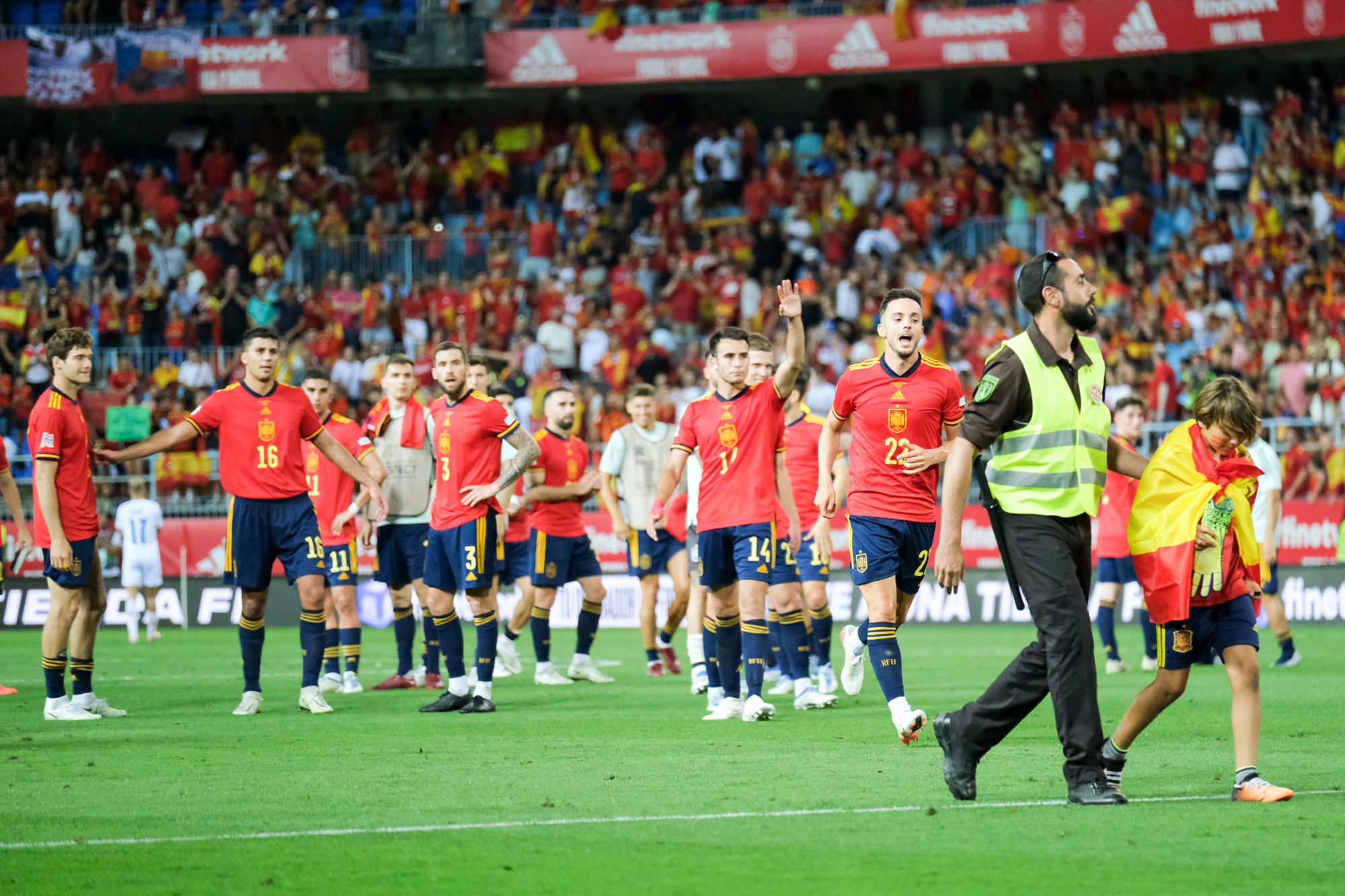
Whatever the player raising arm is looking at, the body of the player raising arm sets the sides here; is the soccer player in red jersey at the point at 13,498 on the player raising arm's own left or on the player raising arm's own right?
on the player raising arm's own right

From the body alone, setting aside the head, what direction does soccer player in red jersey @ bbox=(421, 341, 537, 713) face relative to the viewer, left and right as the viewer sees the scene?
facing the viewer and to the left of the viewer

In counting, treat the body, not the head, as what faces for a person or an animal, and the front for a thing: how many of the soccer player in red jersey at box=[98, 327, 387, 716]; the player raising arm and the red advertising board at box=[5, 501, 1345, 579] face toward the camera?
3

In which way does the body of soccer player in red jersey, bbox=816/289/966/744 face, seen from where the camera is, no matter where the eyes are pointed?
toward the camera

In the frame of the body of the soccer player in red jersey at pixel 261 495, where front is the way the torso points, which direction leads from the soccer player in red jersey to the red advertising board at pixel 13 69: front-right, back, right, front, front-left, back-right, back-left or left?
back

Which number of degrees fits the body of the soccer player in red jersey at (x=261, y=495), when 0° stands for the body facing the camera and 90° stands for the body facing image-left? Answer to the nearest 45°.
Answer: approximately 0°

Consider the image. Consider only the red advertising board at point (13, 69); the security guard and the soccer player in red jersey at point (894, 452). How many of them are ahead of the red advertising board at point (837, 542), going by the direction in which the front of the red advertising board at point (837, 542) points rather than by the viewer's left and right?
2

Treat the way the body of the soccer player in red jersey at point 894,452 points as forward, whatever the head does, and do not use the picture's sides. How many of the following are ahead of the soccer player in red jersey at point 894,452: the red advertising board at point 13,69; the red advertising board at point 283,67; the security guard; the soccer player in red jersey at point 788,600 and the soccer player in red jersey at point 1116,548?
1
